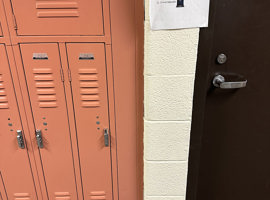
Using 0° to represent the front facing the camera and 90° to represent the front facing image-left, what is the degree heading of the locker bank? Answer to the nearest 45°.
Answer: approximately 0°

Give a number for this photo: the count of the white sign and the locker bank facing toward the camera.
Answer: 2

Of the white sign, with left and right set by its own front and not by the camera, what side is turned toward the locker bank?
right

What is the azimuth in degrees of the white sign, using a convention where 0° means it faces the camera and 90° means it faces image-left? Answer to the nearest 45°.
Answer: approximately 0°

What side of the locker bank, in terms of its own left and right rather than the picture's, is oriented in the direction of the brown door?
left

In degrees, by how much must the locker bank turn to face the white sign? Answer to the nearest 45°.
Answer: approximately 45° to its left
